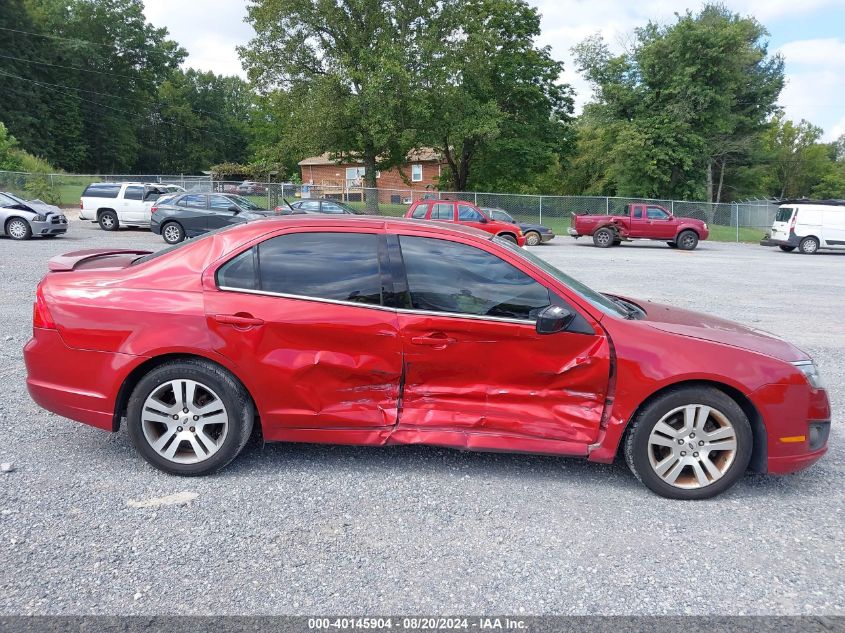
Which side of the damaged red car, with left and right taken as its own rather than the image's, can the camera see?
right

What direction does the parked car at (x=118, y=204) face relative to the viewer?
to the viewer's right

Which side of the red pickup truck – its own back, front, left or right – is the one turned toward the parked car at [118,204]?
back

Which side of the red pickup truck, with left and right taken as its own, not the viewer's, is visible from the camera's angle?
right

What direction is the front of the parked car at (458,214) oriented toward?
to the viewer's right

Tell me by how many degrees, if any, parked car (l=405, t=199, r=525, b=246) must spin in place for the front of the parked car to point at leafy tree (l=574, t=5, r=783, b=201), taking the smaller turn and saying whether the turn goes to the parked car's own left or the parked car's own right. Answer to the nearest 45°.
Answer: approximately 45° to the parked car's own left

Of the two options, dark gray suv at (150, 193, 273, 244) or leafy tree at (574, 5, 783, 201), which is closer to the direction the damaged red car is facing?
the leafy tree

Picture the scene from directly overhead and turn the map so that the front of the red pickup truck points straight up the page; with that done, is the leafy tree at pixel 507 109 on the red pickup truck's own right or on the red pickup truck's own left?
on the red pickup truck's own left

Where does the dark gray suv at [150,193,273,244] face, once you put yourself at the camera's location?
facing to the right of the viewer

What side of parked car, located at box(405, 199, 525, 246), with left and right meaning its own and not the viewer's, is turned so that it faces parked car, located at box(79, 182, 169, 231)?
back

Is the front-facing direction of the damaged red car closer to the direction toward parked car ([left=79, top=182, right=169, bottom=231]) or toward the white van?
the white van

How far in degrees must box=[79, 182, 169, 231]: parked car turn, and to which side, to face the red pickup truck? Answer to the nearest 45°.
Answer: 0° — it already faces it
